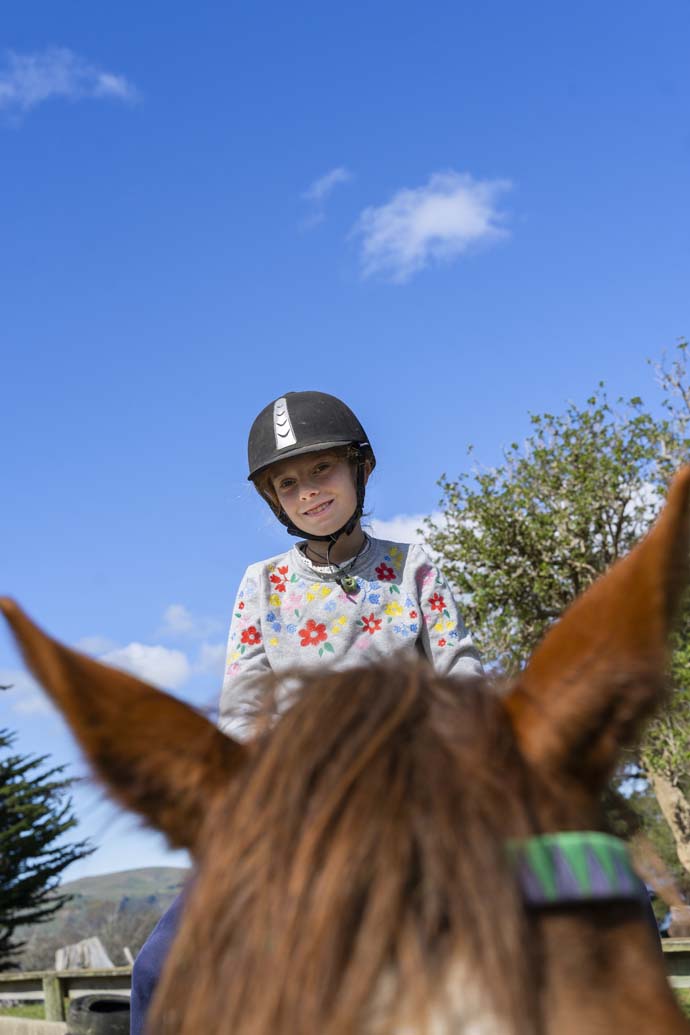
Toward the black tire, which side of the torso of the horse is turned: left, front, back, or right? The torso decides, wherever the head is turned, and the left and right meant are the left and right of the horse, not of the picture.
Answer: back

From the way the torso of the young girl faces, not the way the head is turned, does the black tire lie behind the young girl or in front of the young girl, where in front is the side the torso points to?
behind

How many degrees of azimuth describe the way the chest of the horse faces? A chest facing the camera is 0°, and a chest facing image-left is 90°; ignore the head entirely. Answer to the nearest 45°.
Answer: approximately 0°
